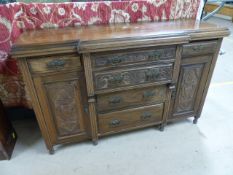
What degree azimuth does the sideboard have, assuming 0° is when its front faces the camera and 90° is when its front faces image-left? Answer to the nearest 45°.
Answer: approximately 0°
